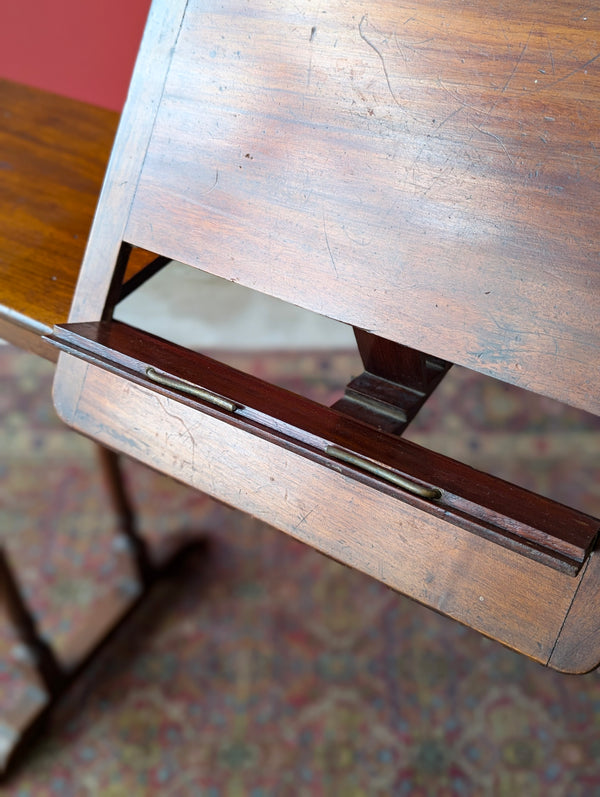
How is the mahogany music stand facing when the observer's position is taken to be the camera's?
facing the viewer and to the left of the viewer
